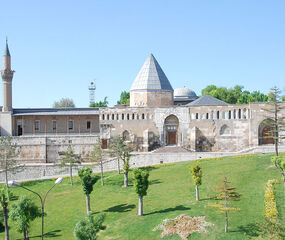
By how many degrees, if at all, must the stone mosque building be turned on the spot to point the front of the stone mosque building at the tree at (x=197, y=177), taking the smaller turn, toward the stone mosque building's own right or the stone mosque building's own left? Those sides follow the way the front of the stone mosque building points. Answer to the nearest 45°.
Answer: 0° — it already faces it

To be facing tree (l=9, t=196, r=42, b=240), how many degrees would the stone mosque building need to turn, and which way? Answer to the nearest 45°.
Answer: approximately 45° to its right

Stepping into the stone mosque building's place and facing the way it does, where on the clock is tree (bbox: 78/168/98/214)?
The tree is roughly at 1 o'clock from the stone mosque building.

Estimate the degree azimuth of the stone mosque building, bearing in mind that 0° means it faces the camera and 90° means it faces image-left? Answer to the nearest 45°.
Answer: approximately 0°

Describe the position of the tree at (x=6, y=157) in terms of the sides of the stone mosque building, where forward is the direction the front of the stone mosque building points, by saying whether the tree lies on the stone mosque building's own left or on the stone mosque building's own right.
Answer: on the stone mosque building's own right
